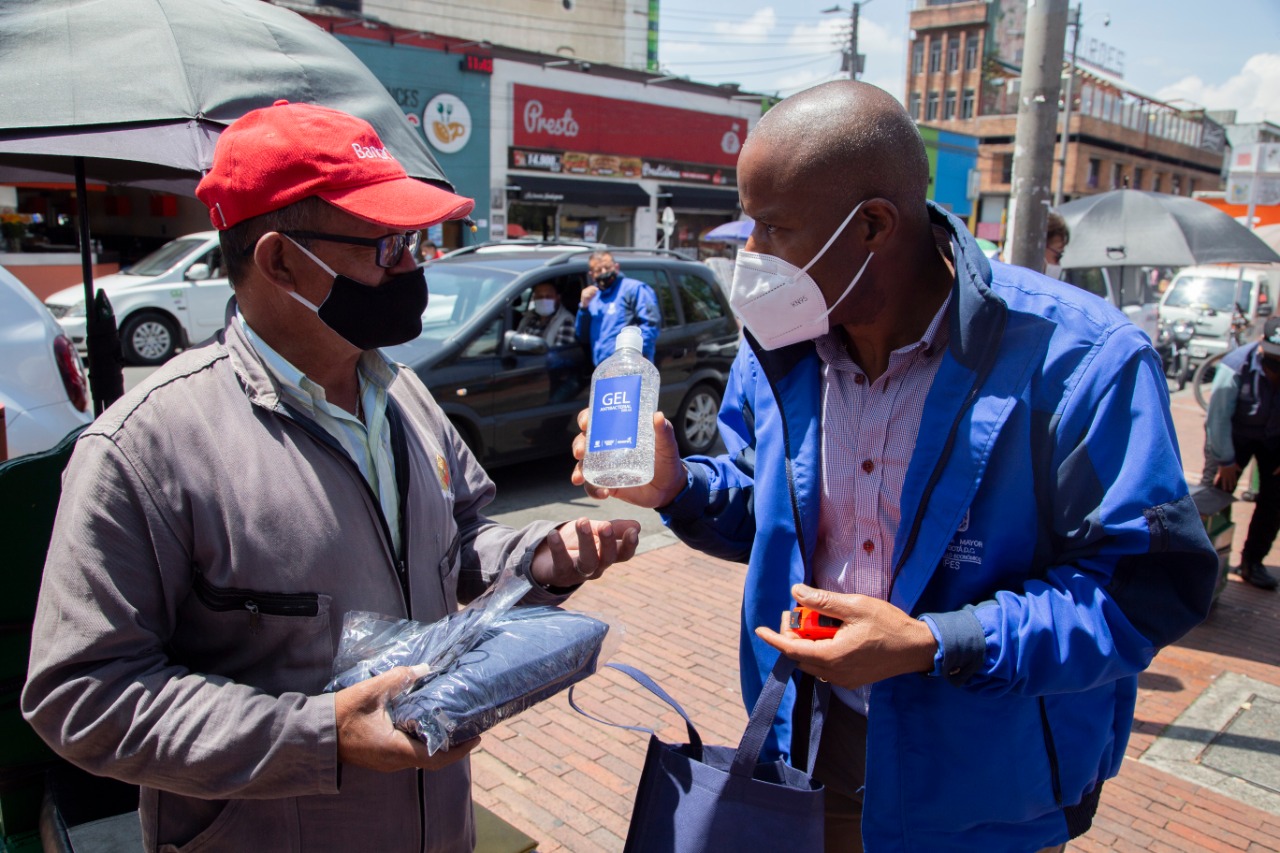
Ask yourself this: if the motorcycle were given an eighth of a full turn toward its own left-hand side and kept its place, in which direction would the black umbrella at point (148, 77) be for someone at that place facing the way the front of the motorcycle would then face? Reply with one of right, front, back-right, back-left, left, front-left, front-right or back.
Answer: front-right

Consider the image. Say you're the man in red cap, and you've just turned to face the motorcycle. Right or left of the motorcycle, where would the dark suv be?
left

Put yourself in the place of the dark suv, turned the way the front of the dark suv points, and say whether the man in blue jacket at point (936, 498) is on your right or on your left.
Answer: on your left

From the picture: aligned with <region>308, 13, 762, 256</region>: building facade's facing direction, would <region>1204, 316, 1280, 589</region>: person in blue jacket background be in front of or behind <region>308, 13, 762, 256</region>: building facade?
in front

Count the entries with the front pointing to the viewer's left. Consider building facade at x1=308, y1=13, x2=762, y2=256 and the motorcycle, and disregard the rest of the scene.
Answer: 0

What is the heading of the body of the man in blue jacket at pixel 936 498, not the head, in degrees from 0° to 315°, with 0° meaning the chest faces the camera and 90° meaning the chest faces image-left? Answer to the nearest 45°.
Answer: approximately 45°

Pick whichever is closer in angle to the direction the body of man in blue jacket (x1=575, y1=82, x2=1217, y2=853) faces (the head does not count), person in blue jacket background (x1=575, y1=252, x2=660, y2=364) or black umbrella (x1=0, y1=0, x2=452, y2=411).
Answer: the black umbrella

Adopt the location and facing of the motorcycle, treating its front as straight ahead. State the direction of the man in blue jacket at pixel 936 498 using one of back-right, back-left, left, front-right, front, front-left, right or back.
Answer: front

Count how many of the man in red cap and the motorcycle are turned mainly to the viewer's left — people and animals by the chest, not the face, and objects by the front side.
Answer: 0

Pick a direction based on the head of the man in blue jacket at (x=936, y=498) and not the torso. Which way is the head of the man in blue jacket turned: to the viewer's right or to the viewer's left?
to the viewer's left

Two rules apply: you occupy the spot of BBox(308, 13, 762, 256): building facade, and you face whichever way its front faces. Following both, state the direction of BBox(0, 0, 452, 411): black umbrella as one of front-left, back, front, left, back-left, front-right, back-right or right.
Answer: front-right

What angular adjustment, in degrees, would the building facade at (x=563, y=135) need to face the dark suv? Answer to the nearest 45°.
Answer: approximately 45° to its right

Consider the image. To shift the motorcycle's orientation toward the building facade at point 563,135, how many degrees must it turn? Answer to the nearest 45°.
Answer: approximately 90° to its right

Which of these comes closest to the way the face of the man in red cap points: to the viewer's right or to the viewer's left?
to the viewer's right

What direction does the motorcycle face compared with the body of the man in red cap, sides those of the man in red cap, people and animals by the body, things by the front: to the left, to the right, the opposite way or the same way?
to the right

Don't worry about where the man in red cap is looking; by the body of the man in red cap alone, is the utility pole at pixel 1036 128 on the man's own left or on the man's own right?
on the man's own left
